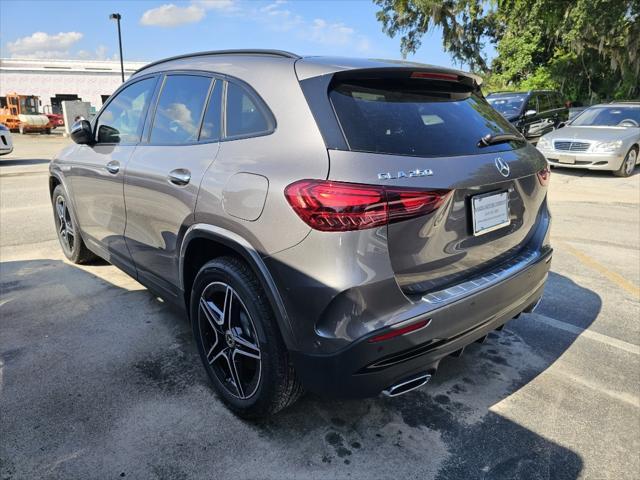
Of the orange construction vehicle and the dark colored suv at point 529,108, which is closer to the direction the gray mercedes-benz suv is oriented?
the orange construction vehicle

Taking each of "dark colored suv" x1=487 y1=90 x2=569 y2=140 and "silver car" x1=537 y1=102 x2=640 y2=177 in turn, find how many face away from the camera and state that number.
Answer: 0

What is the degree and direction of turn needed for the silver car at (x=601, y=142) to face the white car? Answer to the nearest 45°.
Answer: approximately 45° to its right

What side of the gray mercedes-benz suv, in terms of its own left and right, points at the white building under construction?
front

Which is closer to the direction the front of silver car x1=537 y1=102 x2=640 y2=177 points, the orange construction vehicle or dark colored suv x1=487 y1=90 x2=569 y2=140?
the orange construction vehicle

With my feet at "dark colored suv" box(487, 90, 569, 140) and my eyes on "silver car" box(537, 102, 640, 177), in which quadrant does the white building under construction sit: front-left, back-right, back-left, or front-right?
back-right

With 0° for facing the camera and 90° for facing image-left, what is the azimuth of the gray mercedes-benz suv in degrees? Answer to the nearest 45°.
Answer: approximately 135°

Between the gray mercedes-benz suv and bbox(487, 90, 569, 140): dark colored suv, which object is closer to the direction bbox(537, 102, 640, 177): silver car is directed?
the gray mercedes-benz suv

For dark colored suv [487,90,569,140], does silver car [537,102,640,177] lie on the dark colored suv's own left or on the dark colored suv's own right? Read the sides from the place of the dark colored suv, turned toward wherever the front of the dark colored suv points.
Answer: on the dark colored suv's own left

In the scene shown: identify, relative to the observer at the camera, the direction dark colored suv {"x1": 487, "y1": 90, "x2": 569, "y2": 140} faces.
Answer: facing the viewer and to the left of the viewer

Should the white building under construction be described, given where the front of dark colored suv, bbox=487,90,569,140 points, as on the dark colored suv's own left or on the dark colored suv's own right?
on the dark colored suv's own right

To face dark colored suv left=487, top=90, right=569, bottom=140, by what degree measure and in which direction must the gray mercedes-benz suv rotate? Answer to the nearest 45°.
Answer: approximately 90° to its right

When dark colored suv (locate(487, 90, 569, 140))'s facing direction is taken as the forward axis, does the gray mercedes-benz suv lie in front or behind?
in front

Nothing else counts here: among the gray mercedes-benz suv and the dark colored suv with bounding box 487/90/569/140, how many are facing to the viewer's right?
0
